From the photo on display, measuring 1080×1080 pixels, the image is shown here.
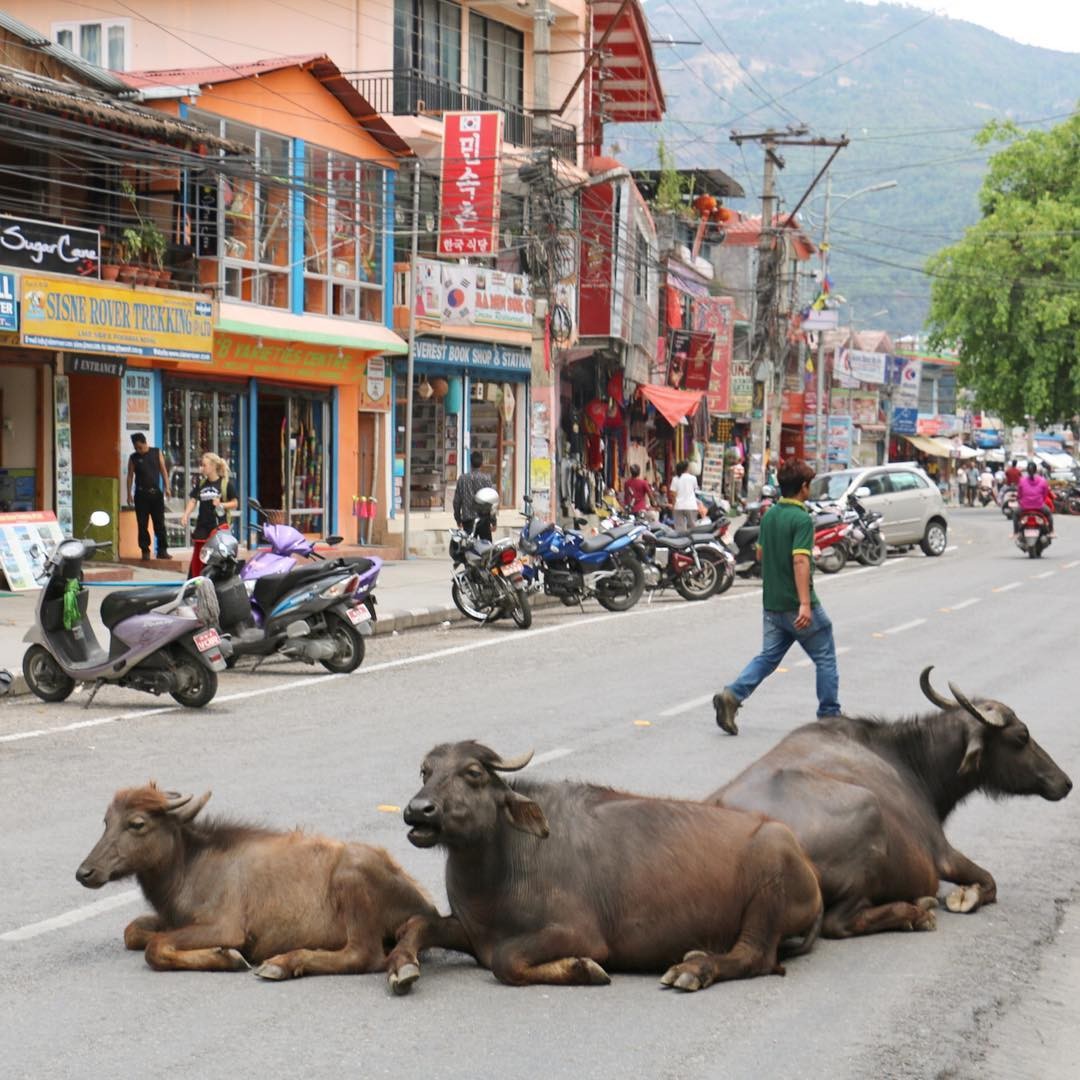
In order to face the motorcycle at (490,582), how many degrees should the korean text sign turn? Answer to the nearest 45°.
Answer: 0° — it already faces it

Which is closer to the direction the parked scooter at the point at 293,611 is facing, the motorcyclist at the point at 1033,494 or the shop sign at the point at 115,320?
the shop sign

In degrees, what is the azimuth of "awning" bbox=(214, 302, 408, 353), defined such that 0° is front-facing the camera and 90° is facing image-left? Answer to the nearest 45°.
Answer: approximately 315°

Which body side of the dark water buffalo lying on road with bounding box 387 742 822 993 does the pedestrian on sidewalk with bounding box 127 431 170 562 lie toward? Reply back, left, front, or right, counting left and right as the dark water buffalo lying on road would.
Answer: right

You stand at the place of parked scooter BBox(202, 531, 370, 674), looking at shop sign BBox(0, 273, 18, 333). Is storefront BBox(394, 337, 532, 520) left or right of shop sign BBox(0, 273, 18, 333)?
right

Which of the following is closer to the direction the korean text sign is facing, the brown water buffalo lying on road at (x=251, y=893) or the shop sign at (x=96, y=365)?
the brown water buffalo lying on road

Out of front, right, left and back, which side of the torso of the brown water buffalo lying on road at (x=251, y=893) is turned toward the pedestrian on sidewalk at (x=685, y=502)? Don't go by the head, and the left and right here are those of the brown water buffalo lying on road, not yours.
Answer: right

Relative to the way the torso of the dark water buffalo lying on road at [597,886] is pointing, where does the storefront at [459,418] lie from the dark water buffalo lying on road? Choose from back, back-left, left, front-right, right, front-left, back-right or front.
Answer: right

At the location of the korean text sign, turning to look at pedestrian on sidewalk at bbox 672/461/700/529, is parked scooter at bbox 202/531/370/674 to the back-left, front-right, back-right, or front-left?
back-right

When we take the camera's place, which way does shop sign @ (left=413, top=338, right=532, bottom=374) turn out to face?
facing the viewer and to the right of the viewer
